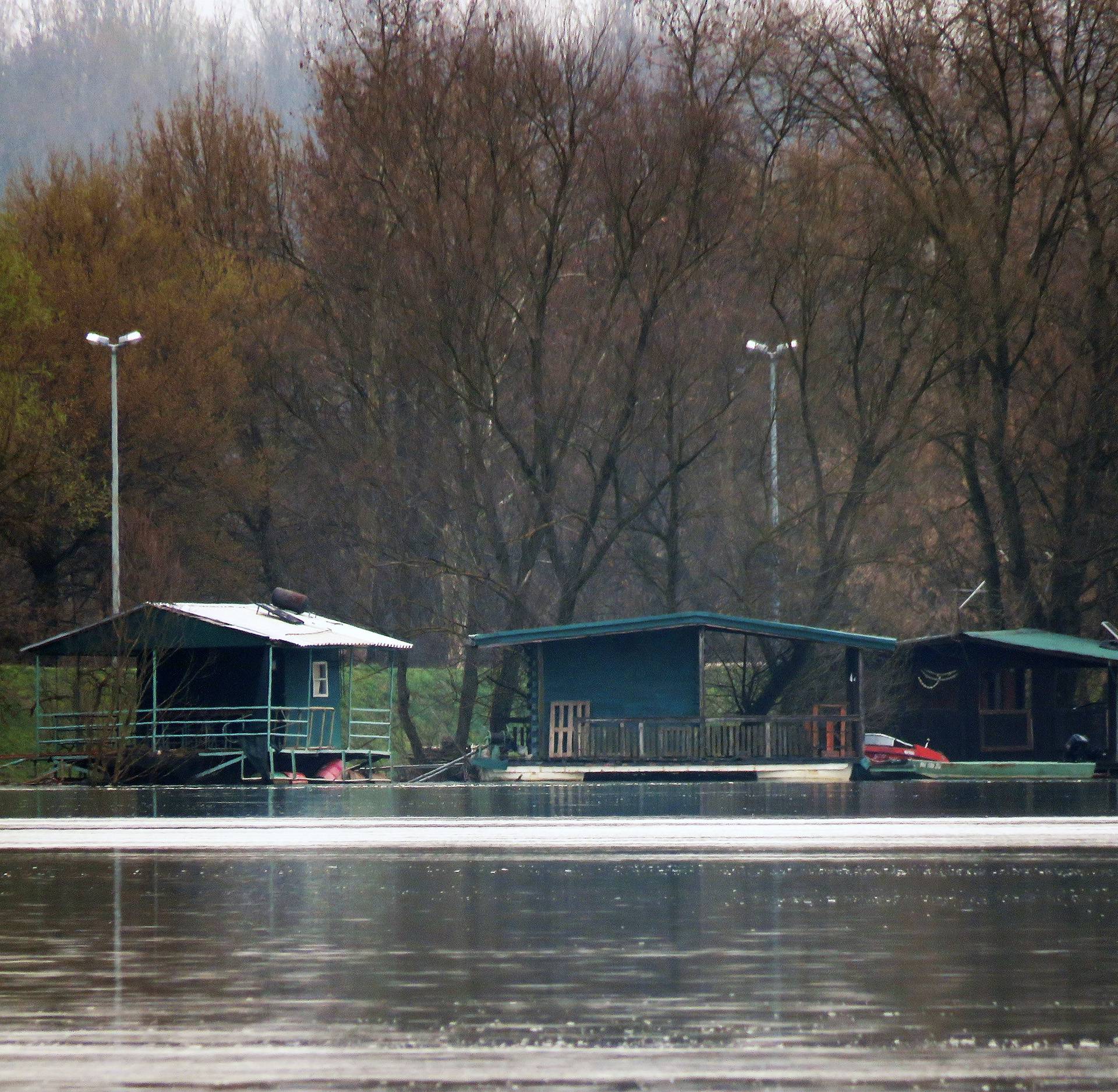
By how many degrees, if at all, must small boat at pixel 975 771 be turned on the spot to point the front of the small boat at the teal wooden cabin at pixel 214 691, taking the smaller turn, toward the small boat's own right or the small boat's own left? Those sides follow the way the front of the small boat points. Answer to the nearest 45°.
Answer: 0° — it already faces it

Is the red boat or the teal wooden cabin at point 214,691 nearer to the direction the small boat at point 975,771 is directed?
the teal wooden cabin

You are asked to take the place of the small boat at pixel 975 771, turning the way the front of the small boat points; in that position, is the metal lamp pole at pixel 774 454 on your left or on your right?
on your right

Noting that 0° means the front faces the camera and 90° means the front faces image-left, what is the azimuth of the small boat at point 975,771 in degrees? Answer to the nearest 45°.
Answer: approximately 90°

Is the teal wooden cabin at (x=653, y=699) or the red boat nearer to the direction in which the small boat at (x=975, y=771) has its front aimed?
the teal wooden cabin

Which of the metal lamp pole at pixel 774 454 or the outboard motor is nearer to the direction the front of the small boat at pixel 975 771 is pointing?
the metal lamp pole
